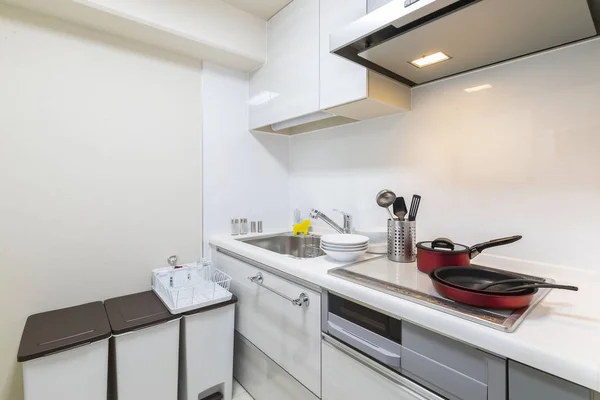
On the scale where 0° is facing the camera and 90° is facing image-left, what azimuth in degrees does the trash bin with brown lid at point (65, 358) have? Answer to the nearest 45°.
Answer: approximately 0°

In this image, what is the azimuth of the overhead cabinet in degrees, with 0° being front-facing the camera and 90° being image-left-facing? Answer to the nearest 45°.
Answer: approximately 45°

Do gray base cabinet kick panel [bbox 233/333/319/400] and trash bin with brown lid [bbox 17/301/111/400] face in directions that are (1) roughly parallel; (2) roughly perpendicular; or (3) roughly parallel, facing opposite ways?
roughly perpendicular
